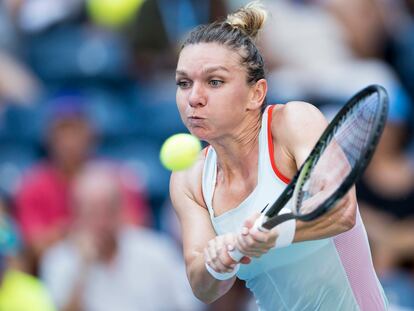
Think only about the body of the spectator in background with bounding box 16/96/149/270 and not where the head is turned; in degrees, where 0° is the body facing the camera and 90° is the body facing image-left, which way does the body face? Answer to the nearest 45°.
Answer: approximately 0°

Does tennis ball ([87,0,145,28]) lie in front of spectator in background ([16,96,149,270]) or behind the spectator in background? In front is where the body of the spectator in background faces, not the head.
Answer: behind

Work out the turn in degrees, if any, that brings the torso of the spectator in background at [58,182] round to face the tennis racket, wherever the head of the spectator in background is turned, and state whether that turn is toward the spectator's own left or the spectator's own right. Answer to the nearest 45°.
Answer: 0° — they already face it
